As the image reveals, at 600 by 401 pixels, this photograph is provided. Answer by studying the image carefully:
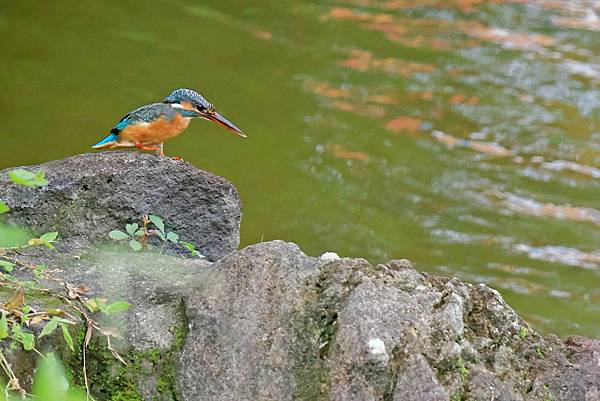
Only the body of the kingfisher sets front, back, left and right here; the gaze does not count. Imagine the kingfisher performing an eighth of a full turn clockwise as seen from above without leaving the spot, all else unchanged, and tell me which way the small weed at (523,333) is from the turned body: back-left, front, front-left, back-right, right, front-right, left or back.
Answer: front

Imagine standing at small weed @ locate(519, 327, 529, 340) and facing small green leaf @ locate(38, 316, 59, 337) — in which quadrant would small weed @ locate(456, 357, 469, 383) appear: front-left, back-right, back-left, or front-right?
front-left

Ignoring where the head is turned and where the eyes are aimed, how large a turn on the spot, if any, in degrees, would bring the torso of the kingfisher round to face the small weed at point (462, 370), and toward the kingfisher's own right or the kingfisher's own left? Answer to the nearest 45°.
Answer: approximately 45° to the kingfisher's own right

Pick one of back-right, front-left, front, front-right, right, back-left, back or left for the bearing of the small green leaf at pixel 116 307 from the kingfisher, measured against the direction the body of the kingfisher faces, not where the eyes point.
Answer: right

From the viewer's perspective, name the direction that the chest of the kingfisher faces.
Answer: to the viewer's right

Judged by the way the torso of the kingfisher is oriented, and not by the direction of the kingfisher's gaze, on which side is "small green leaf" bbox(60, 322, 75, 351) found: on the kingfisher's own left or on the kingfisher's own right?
on the kingfisher's own right

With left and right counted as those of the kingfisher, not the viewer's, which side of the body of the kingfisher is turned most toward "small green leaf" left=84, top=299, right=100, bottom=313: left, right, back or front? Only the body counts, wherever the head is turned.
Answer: right

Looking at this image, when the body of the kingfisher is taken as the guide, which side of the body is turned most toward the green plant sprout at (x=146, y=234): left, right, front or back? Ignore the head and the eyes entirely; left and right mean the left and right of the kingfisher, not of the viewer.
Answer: right

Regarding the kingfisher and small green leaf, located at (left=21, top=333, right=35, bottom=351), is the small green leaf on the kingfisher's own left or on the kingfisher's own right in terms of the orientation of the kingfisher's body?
on the kingfisher's own right
